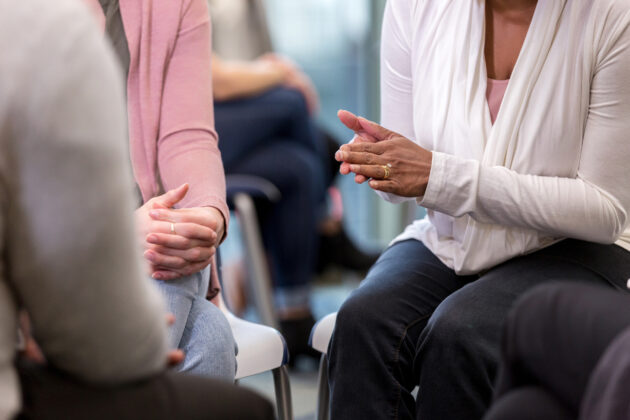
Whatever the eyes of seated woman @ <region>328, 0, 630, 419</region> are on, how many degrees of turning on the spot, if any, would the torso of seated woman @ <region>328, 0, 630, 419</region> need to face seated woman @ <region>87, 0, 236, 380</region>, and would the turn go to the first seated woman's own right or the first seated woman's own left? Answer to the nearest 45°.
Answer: approximately 45° to the first seated woman's own right

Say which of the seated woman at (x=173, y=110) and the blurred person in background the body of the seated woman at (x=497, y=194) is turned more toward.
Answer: the seated woman

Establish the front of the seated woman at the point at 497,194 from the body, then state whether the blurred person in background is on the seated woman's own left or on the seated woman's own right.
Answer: on the seated woman's own right

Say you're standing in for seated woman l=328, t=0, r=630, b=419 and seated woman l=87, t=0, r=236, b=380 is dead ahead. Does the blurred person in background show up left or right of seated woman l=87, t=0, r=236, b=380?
right

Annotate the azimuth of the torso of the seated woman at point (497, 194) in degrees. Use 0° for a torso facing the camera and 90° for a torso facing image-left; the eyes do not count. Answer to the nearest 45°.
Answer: approximately 45°
